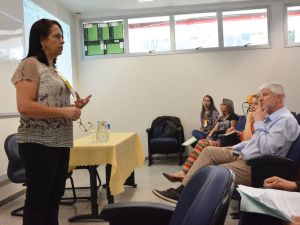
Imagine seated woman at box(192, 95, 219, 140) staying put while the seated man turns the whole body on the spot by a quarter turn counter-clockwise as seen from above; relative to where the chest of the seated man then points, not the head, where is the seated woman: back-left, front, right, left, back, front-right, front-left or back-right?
back

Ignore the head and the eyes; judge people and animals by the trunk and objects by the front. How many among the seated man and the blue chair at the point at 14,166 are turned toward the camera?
0

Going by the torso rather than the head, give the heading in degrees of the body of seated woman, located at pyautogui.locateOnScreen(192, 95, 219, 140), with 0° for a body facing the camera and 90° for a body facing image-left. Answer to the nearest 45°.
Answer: approximately 45°

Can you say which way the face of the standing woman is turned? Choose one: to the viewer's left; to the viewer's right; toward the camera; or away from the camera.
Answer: to the viewer's right

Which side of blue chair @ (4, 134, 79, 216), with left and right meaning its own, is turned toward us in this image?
right

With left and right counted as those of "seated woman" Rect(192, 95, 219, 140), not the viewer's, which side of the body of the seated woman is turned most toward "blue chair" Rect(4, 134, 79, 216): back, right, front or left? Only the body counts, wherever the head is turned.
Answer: front

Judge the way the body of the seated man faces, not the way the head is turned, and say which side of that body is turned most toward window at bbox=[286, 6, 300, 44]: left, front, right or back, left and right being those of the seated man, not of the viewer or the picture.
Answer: right

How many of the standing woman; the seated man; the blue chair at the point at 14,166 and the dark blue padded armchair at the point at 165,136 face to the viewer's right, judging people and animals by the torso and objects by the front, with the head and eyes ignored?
2

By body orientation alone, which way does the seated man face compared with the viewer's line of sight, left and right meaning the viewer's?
facing to the left of the viewer
